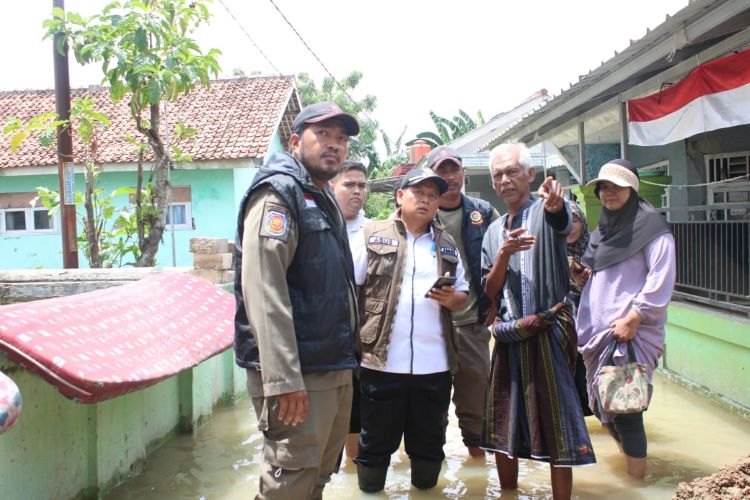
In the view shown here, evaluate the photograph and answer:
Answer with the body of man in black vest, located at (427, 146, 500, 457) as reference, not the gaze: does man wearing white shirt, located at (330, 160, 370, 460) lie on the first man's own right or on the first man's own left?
on the first man's own right

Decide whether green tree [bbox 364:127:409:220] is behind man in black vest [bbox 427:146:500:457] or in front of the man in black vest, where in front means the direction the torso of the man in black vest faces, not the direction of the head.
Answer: behind

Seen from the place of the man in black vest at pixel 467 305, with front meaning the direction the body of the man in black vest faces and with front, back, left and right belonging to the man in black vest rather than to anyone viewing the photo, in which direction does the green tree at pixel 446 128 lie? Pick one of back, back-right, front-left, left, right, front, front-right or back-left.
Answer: back

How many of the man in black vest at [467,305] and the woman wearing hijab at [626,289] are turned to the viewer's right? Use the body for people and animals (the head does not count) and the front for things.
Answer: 0

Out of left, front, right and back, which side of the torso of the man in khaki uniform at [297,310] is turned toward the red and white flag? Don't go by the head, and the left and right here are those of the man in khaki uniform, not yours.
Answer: left

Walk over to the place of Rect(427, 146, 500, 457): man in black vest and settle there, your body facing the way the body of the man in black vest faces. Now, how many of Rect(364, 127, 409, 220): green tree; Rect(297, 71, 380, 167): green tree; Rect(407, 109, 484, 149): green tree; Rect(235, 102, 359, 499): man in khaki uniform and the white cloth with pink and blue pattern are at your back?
3

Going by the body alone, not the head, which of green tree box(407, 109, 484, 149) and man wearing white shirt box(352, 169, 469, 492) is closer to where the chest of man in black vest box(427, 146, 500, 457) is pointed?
the man wearing white shirt

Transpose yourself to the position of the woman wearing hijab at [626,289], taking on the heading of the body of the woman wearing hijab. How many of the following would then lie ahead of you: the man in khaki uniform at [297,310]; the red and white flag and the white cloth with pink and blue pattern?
2

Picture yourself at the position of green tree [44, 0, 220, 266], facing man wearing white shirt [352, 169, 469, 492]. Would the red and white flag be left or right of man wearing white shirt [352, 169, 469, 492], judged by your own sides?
left

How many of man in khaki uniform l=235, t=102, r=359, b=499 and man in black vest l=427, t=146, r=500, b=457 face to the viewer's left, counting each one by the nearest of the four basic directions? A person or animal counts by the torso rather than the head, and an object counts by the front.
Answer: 0

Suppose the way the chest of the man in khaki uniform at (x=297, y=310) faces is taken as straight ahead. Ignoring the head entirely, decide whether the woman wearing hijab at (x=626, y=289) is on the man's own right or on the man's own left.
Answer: on the man's own left

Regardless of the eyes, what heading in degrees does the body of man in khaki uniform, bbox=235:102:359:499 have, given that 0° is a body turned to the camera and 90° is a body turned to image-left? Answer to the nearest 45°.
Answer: approximately 315°

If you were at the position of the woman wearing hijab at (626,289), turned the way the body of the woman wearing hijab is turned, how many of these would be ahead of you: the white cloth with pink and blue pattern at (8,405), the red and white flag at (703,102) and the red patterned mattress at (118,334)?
2
